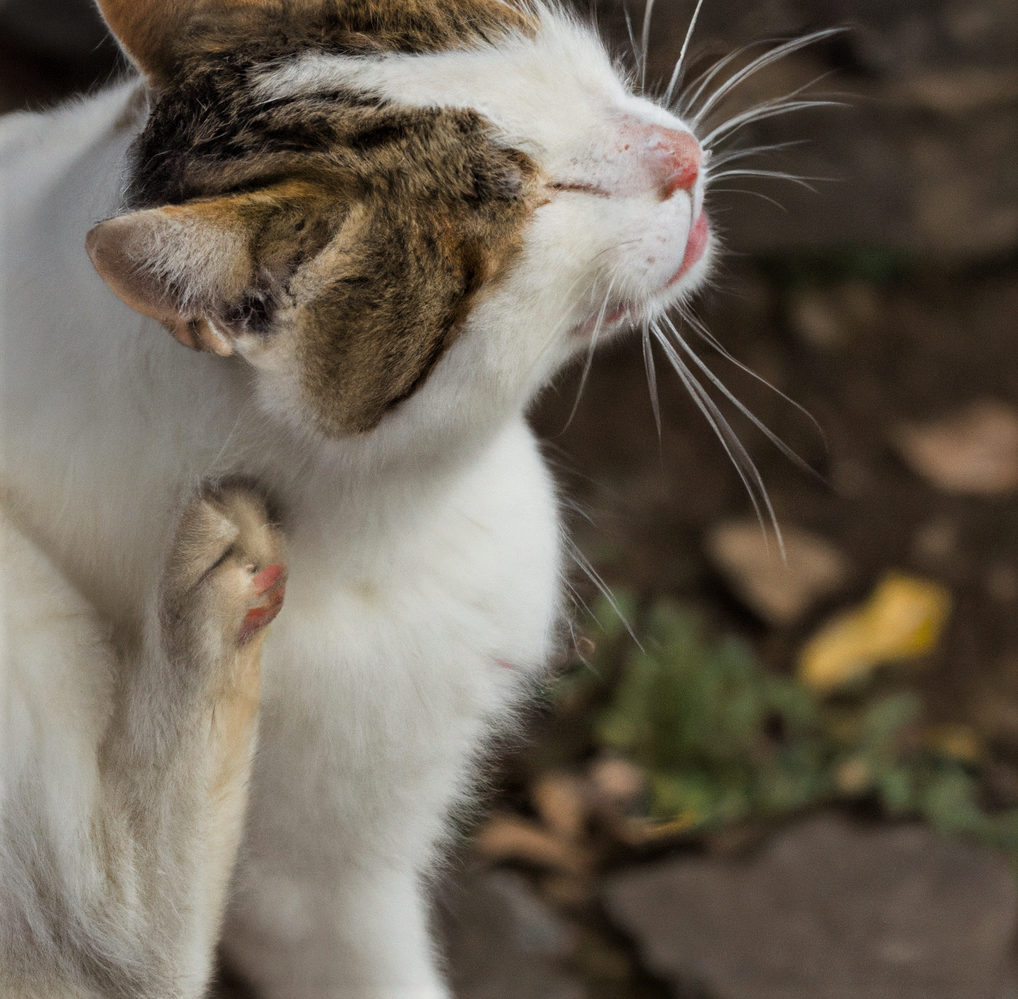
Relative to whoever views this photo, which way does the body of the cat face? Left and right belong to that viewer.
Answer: facing to the right of the viewer

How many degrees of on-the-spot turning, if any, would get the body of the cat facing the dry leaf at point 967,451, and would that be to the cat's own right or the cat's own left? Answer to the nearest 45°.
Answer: approximately 45° to the cat's own left

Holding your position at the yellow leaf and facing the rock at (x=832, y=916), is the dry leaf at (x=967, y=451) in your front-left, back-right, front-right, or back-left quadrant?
back-left

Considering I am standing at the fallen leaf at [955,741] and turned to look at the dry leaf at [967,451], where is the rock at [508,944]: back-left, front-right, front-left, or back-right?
back-left
